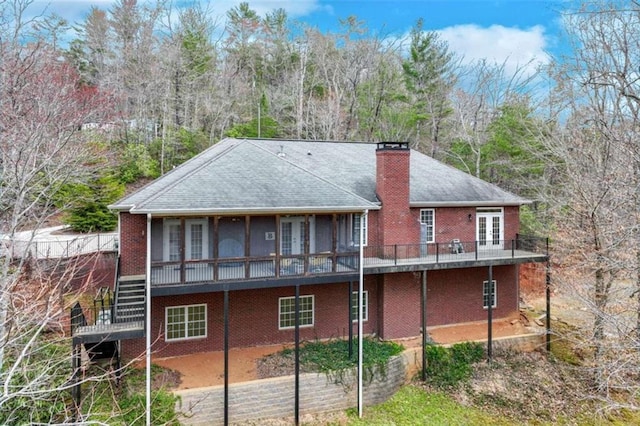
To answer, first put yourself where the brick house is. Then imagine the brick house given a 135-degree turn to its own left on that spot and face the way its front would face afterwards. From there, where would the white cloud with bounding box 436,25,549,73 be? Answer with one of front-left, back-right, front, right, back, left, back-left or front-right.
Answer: back

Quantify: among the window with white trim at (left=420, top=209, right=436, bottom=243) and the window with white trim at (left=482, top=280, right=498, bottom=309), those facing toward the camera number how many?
2

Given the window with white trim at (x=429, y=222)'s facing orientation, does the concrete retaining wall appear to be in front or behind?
in front

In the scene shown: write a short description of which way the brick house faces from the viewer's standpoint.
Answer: facing away from the viewer

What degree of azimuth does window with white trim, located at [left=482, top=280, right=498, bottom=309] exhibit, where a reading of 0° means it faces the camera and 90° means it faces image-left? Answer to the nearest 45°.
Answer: approximately 0°

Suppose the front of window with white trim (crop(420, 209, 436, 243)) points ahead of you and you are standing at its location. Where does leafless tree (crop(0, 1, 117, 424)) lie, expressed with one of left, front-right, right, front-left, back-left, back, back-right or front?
front-right

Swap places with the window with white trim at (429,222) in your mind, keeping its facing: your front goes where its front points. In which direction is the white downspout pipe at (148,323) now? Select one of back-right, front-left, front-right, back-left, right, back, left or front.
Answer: front-right

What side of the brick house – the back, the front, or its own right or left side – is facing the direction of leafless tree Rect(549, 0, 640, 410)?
right
